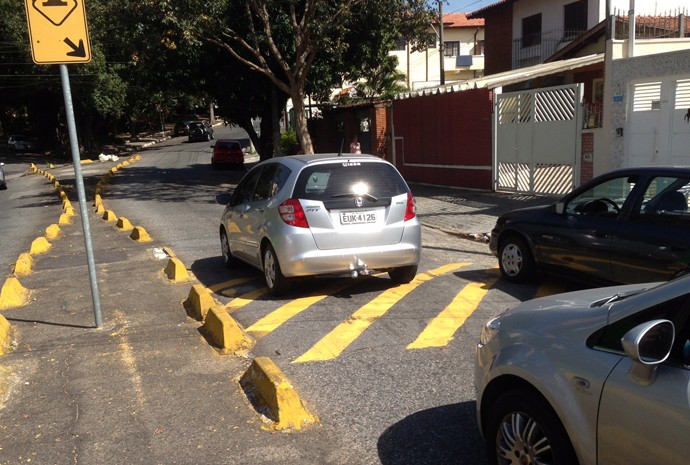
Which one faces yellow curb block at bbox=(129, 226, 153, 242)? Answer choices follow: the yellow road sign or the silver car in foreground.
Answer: the silver car in foreground

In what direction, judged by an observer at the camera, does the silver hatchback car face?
facing away from the viewer and to the left of the viewer

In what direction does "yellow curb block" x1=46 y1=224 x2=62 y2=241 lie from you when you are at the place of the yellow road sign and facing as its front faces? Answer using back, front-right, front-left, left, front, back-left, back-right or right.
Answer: back

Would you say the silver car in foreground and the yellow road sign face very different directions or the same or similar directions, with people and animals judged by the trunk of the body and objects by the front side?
very different directions

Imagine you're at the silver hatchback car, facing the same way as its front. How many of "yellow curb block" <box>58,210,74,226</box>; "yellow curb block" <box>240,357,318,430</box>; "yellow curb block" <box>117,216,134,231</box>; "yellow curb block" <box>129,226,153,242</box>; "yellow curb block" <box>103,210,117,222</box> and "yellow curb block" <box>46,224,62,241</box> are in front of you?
5

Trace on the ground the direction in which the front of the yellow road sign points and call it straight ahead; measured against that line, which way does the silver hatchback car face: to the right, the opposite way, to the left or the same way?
the opposite way

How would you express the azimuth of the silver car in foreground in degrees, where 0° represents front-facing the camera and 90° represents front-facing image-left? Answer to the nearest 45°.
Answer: approximately 135°
